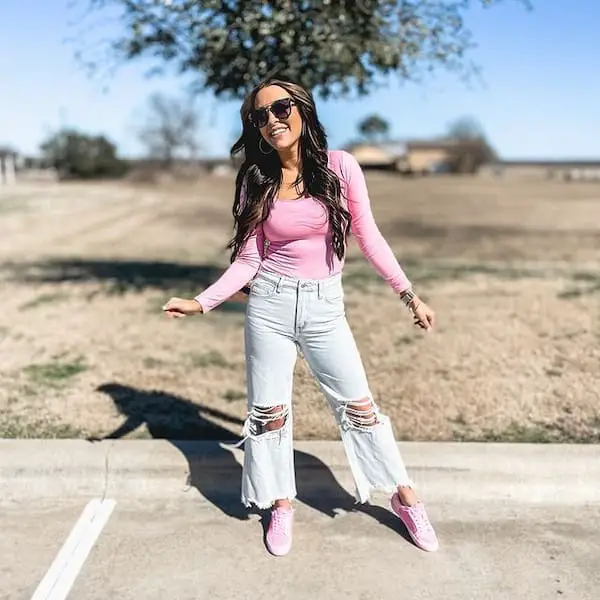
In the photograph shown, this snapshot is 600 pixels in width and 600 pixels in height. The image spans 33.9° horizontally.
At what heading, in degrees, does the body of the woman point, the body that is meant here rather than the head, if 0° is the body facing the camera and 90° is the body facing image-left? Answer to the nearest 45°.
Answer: approximately 0°
